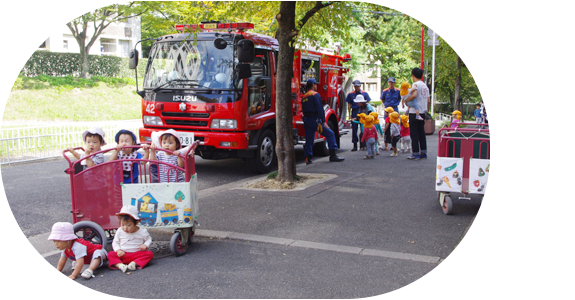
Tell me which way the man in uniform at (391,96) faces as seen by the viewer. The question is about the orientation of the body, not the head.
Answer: toward the camera

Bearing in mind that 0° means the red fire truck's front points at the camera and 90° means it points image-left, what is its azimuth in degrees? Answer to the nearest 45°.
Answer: approximately 45°

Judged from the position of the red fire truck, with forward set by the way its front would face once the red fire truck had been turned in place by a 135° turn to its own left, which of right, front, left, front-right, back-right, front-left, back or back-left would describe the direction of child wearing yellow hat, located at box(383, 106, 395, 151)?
front-left

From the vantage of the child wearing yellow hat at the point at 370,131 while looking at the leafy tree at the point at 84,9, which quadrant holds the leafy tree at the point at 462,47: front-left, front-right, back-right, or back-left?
front-right

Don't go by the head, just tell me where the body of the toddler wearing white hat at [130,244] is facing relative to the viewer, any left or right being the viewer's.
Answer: facing the viewer

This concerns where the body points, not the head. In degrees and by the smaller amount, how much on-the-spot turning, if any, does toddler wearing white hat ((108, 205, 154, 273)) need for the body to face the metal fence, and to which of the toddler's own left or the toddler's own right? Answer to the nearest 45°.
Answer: approximately 180°

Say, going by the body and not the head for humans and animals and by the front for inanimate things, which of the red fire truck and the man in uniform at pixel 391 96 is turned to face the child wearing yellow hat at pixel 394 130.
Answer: the man in uniform

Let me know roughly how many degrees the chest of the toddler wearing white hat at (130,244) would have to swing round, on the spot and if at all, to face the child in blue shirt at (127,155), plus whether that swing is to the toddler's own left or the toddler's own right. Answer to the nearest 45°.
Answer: approximately 180°

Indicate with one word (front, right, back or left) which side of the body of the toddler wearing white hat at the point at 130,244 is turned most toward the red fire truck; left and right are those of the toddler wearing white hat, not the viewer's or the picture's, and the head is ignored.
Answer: back

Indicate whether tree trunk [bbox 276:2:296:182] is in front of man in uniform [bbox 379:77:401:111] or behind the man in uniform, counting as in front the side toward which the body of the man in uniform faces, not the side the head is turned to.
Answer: in front

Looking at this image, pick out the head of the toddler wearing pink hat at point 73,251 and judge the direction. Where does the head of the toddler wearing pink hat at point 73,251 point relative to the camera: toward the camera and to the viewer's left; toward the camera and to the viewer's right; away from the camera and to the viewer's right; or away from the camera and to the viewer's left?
toward the camera and to the viewer's left

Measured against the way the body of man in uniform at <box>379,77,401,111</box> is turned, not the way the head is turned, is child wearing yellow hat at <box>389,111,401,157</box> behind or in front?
in front
